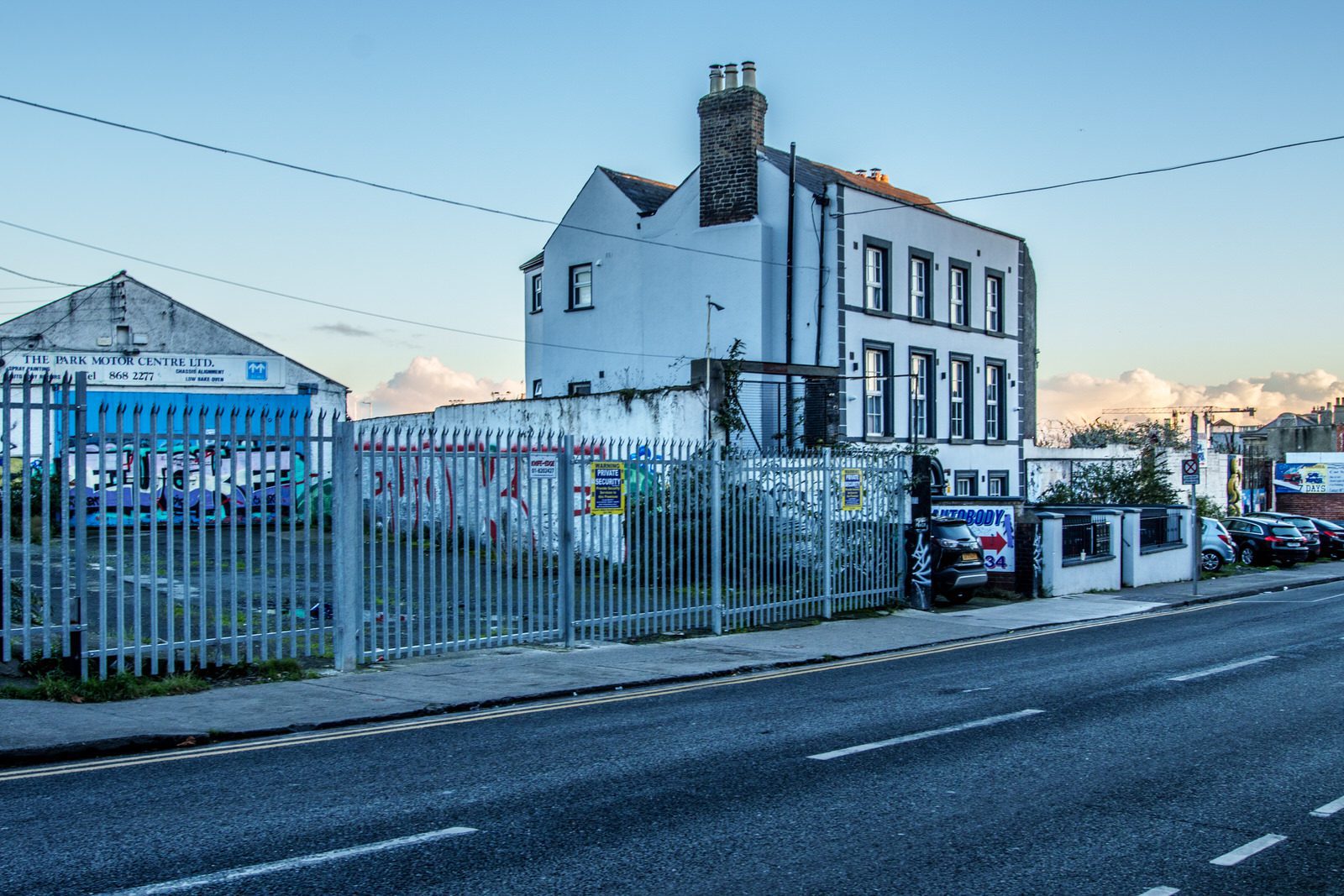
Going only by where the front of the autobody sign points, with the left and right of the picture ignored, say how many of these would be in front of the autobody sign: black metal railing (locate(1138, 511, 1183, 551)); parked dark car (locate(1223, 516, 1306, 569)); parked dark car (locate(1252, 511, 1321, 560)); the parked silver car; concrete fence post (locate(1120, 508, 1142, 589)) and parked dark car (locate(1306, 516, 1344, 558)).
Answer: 0

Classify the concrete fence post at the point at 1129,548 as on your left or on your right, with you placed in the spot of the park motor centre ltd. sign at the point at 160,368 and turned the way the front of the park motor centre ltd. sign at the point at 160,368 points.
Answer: on your left

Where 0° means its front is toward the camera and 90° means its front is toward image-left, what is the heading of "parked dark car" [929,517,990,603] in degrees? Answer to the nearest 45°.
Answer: approximately 135°

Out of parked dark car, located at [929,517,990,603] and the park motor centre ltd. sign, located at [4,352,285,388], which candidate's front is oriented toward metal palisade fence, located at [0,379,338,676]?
the park motor centre ltd. sign

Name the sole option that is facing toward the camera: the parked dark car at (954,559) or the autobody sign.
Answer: the autobody sign

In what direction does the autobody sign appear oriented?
toward the camera

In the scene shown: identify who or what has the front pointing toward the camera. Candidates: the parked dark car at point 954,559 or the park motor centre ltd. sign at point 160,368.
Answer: the park motor centre ltd. sign

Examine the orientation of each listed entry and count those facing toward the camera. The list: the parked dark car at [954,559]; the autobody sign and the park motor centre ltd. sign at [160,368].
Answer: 2

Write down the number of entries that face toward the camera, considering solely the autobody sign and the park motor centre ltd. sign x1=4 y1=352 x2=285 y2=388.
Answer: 2

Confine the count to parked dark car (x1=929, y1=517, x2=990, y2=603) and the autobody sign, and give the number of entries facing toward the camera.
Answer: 1

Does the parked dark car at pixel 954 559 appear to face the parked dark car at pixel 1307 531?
no

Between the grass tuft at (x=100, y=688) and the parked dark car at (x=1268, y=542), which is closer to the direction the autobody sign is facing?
the grass tuft

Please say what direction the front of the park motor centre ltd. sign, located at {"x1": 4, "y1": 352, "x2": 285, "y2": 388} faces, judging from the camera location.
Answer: facing the viewer
